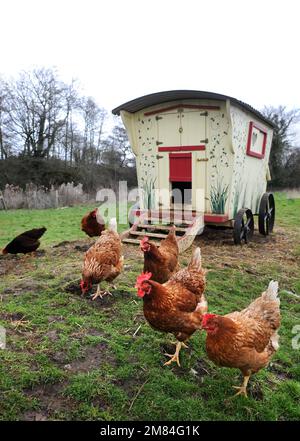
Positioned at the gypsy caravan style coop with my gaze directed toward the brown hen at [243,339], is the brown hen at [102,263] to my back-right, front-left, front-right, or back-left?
front-right

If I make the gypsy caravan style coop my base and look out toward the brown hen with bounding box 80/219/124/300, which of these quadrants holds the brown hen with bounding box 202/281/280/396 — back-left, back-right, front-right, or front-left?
front-left

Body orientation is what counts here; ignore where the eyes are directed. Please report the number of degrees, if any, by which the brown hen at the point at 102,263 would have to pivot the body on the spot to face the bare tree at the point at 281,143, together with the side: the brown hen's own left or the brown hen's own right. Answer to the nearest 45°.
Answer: approximately 180°

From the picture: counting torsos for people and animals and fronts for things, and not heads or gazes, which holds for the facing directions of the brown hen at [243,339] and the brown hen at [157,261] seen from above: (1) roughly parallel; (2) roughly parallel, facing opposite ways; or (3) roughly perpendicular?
roughly parallel

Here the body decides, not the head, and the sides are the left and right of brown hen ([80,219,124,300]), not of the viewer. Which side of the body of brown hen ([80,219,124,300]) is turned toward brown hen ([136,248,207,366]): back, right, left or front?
left

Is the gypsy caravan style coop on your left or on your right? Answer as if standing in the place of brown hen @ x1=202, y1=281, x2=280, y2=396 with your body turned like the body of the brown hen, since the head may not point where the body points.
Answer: on your right

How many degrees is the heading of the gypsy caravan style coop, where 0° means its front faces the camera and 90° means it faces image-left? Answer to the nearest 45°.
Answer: approximately 45°

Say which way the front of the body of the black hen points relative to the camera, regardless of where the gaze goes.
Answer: to the viewer's left

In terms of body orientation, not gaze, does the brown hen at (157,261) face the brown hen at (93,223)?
no

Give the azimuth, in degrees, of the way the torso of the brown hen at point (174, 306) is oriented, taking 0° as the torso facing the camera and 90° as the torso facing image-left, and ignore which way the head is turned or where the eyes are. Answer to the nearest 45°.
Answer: approximately 45°

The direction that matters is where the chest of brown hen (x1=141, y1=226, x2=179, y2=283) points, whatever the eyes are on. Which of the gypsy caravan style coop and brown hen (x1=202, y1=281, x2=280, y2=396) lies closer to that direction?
the brown hen

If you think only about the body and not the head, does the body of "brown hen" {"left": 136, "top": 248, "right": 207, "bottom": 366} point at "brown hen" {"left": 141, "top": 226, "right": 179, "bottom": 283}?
no

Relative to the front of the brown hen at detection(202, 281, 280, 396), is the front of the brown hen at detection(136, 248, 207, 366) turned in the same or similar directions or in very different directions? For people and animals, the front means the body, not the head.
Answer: same or similar directions
